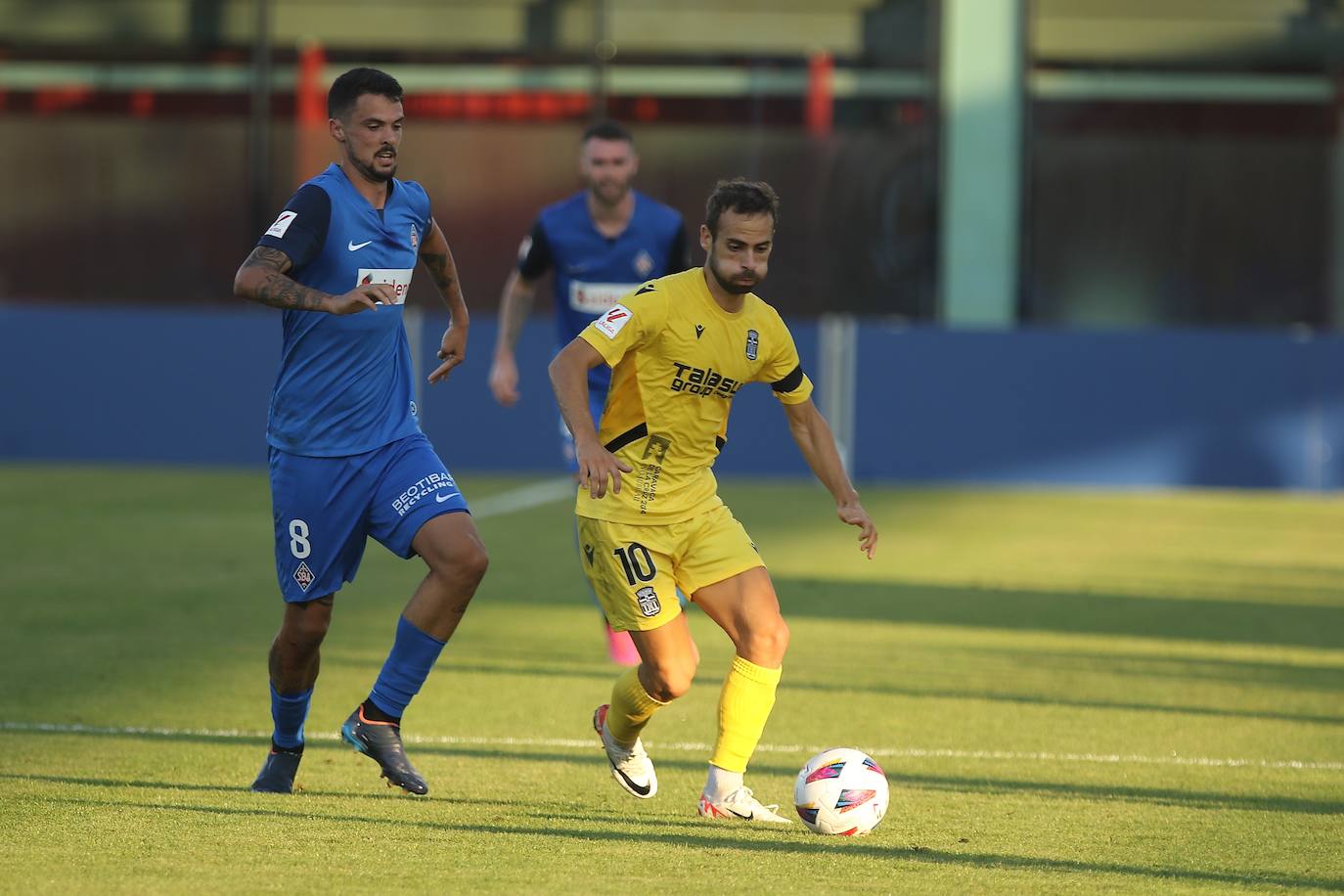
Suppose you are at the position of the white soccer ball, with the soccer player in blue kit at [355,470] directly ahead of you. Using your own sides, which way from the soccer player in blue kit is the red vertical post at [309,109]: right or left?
right

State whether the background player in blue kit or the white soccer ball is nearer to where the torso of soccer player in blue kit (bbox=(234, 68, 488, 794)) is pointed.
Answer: the white soccer ball

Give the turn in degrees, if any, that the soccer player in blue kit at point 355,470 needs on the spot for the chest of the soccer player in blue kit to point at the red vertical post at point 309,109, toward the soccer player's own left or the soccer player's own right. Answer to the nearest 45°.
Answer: approximately 135° to the soccer player's own left

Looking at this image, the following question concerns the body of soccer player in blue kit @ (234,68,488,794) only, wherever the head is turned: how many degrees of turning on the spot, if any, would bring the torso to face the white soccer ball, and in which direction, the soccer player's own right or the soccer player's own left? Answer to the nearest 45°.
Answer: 0° — they already face it

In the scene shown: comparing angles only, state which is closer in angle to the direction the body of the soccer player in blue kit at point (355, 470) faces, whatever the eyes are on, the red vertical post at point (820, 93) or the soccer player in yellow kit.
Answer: the soccer player in yellow kit

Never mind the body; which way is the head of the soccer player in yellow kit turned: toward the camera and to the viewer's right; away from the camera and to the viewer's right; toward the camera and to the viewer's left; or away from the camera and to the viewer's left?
toward the camera and to the viewer's right

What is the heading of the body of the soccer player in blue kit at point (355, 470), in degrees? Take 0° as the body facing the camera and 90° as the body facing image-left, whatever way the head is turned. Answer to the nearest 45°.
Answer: approximately 315°

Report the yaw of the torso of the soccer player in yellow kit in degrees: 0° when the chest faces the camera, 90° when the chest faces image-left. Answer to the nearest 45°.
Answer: approximately 315°

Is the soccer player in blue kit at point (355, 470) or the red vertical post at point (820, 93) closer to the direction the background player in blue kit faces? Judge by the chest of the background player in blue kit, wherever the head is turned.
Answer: the soccer player in blue kit
